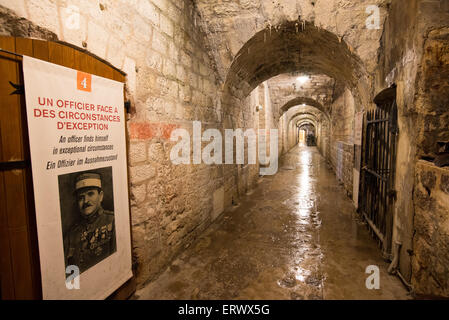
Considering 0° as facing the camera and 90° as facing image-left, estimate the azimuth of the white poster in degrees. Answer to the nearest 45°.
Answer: approximately 315°

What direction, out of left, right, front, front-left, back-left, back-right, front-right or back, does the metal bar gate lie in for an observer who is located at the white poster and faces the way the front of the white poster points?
front-left
